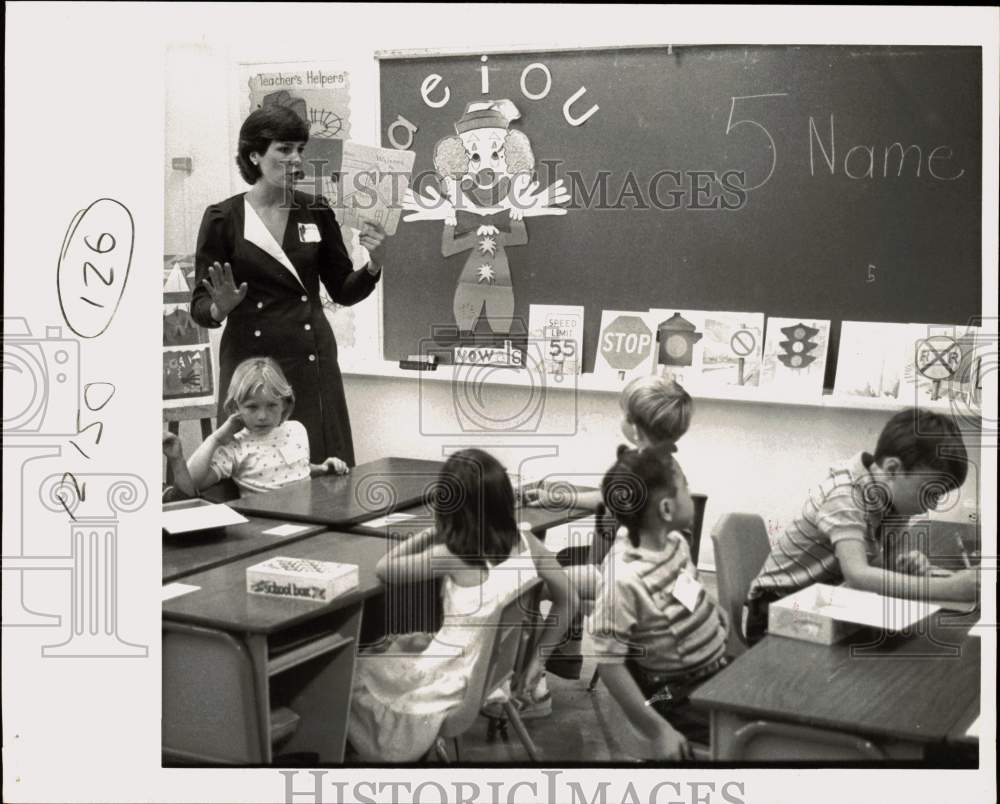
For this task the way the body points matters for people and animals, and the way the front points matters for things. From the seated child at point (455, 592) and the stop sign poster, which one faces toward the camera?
the stop sign poster

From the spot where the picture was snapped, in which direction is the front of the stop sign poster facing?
facing the viewer

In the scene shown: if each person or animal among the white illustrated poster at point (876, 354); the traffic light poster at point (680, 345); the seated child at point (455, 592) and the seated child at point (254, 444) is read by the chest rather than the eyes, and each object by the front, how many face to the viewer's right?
0

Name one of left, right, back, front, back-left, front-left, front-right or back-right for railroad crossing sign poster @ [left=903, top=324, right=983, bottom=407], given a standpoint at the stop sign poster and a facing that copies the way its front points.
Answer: left

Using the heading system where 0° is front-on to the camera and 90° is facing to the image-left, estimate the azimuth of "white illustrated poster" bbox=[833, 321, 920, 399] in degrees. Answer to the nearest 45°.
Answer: approximately 0°

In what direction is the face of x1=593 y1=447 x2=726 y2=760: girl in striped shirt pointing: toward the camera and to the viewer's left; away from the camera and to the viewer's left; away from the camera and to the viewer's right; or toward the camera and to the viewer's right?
away from the camera and to the viewer's right

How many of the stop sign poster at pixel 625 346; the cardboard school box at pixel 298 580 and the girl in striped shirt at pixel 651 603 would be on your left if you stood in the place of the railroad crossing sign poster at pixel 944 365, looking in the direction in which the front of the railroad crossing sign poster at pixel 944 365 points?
0

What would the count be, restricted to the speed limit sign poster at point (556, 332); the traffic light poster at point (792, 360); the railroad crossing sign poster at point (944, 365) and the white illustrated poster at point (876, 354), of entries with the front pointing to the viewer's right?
0

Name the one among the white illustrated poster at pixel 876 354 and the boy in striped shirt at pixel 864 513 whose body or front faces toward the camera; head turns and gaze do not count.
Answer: the white illustrated poster

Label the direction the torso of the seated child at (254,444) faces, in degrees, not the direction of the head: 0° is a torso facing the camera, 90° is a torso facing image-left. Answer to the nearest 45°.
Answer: approximately 0°

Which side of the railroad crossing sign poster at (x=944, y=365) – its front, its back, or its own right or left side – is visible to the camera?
front

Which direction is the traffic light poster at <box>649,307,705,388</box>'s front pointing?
toward the camera

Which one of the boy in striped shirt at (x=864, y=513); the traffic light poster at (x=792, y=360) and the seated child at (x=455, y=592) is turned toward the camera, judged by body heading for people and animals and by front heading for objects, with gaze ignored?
the traffic light poster
